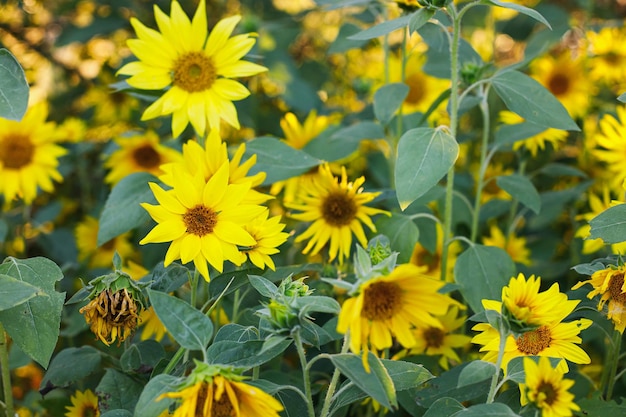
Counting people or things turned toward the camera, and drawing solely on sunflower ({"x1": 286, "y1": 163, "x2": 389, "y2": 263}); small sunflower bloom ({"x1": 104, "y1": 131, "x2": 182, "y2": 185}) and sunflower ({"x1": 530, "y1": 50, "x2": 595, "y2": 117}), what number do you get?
3

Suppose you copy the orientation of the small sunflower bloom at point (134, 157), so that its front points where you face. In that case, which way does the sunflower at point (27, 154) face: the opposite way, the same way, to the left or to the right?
the same way

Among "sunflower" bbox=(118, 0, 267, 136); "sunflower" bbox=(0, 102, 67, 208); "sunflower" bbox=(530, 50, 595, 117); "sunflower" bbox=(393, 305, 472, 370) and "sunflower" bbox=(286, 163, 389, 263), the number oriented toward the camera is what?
5

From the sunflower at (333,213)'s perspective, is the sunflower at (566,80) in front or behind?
behind

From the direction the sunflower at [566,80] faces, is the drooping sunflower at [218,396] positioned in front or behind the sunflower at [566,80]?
in front

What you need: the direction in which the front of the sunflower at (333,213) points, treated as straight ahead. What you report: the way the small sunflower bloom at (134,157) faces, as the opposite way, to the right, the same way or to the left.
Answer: the same way

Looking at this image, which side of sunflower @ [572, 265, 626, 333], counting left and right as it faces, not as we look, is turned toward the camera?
front

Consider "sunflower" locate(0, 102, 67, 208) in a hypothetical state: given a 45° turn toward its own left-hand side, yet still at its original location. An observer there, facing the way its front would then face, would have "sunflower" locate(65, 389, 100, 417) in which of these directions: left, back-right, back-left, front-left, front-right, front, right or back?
front-right

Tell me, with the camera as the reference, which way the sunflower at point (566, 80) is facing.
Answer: facing the viewer

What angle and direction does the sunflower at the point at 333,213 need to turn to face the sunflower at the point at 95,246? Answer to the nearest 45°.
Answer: approximately 135° to its right

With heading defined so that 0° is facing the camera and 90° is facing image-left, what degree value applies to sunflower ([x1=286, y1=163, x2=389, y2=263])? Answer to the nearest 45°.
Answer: approximately 0°

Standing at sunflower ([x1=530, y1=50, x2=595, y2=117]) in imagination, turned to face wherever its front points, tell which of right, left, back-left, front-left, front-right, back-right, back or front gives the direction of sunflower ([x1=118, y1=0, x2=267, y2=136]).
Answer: front-right

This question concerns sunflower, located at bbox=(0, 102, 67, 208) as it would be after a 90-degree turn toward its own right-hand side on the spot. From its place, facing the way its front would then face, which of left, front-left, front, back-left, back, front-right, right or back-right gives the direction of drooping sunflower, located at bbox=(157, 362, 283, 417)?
left

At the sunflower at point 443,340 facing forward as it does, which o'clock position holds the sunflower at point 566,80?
the sunflower at point 566,80 is roughly at 7 o'clock from the sunflower at point 443,340.

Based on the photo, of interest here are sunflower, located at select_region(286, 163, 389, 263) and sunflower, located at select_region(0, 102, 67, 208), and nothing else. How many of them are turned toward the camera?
2
